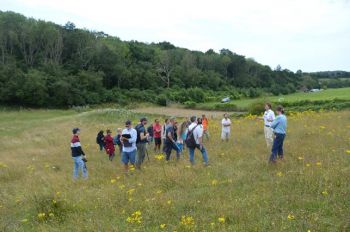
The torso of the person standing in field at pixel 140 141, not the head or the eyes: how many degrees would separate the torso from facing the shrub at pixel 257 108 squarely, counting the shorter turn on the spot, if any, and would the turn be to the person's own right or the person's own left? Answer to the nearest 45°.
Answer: approximately 45° to the person's own left

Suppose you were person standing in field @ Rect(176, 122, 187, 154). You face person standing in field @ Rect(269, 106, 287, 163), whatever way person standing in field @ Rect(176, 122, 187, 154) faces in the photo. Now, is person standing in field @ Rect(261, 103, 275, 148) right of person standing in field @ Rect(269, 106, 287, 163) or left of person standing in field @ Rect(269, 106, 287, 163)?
left

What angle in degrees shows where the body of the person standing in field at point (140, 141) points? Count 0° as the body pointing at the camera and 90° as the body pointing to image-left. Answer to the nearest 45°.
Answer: approximately 270°

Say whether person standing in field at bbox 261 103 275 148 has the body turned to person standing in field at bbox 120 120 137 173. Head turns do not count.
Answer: yes

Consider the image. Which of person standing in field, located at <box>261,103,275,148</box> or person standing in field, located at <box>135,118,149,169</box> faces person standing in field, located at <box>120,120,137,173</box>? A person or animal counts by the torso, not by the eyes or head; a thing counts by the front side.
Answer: person standing in field, located at <box>261,103,275,148</box>

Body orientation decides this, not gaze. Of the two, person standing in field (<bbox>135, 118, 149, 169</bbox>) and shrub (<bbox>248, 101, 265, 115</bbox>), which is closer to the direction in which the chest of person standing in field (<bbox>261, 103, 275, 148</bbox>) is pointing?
the person standing in field

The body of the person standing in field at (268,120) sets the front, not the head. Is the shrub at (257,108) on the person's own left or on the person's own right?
on the person's own right

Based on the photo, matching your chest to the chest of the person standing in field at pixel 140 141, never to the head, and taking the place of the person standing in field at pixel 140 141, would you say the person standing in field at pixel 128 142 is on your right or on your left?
on your right

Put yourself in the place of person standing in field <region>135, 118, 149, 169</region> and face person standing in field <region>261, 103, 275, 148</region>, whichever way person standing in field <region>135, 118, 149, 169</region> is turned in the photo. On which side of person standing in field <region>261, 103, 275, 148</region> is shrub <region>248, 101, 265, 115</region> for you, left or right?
left

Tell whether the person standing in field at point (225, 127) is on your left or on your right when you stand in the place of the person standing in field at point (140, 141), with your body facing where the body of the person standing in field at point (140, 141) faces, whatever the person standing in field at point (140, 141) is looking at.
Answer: on your left

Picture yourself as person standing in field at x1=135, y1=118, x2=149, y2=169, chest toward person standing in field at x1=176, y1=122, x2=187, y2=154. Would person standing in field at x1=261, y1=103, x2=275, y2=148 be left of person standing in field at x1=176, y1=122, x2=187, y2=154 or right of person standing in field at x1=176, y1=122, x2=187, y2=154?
right

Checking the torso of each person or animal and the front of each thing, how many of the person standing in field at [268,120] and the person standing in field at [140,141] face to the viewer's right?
1
